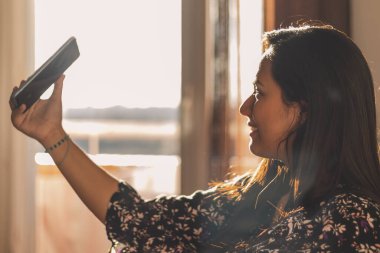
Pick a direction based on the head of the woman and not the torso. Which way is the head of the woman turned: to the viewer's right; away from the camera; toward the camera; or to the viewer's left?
to the viewer's left

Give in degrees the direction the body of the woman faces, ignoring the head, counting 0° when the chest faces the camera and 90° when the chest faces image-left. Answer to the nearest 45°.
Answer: approximately 90°
